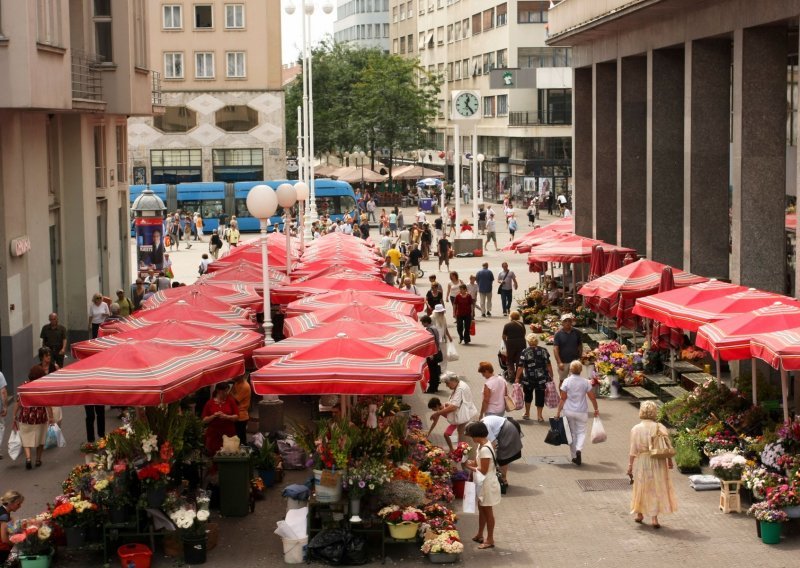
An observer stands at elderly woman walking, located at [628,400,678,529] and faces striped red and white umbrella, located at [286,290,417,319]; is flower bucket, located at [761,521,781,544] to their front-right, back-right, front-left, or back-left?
back-right

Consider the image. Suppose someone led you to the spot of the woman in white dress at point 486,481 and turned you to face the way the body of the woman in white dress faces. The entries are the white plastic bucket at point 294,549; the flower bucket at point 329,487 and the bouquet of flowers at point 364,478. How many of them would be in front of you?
3

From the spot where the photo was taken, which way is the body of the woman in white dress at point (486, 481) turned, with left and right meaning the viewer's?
facing to the left of the viewer

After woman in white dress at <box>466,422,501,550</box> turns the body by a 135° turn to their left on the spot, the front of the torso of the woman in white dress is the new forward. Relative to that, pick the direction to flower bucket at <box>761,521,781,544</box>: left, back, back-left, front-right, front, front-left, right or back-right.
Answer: front-left

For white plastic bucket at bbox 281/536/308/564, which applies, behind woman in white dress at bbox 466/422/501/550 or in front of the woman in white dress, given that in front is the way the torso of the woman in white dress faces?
in front

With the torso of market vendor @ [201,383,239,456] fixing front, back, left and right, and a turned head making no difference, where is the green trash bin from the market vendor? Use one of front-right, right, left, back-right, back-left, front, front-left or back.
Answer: front

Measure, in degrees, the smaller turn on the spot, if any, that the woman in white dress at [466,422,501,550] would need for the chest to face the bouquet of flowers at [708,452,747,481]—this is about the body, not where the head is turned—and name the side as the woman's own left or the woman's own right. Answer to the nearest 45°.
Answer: approximately 135° to the woman's own right

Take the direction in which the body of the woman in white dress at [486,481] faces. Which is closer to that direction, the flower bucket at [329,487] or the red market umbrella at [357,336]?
the flower bucket

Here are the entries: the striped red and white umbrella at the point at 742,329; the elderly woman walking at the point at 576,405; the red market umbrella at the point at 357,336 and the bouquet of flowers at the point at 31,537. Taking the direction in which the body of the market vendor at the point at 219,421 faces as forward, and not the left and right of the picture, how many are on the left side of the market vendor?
3

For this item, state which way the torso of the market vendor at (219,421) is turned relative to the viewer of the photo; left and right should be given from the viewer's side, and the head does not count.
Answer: facing the viewer

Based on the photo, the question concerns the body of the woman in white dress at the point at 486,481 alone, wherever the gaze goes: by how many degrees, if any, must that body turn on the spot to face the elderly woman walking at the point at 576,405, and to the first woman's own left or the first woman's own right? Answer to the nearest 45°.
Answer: approximately 90° to the first woman's own right

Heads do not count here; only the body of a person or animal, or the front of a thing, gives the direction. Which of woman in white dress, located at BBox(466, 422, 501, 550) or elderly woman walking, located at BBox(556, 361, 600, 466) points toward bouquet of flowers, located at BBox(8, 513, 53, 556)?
the woman in white dress
